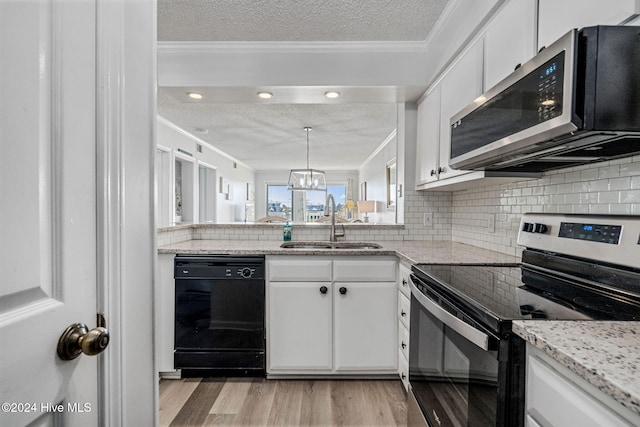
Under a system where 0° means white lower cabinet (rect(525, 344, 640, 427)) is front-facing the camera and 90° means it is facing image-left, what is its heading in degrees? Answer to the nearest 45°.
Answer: approximately 45°

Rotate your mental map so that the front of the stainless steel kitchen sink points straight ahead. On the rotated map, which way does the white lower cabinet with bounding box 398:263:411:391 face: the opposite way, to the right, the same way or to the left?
to the right

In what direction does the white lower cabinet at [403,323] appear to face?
to the viewer's left

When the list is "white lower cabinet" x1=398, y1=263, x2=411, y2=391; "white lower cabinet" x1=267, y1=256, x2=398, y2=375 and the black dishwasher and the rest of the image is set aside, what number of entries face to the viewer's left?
1

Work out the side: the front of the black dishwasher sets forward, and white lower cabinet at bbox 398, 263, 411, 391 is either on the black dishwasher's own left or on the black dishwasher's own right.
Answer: on the black dishwasher's own left

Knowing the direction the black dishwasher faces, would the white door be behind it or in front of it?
in front

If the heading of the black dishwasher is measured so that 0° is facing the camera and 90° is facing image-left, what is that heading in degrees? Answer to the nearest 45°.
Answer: approximately 0°

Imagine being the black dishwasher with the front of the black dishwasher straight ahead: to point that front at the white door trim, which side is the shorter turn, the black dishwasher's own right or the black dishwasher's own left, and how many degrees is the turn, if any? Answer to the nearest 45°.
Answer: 0° — it already faces it
